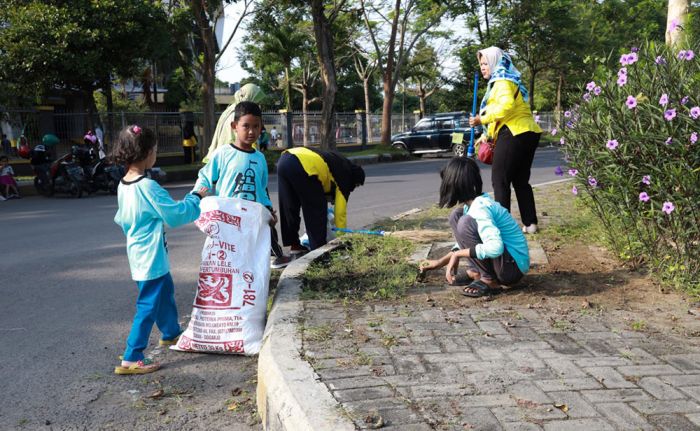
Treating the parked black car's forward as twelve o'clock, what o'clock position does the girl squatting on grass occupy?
The girl squatting on grass is roughly at 9 o'clock from the parked black car.

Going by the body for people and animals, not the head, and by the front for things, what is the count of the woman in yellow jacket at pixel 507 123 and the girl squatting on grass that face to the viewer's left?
2

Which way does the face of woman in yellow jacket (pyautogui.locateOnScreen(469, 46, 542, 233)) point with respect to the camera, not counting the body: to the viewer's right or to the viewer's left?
to the viewer's left

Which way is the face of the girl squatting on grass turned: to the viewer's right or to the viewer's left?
to the viewer's left

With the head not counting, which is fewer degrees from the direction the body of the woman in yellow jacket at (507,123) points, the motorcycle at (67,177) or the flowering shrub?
the motorcycle

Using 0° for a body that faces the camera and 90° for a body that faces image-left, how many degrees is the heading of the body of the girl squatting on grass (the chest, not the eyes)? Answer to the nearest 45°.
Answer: approximately 90°

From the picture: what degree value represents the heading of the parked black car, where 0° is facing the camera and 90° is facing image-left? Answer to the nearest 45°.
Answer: approximately 90°

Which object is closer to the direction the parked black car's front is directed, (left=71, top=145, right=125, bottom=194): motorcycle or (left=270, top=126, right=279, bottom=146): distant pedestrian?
the distant pedestrian

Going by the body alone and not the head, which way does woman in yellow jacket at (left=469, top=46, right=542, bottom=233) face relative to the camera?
to the viewer's left

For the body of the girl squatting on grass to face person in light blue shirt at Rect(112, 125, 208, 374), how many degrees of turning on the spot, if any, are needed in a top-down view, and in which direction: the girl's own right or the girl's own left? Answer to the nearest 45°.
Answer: approximately 45° to the girl's own left

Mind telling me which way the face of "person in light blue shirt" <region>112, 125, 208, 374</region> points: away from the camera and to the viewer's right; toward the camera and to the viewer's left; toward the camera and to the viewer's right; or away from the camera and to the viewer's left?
away from the camera and to the viewer's right
